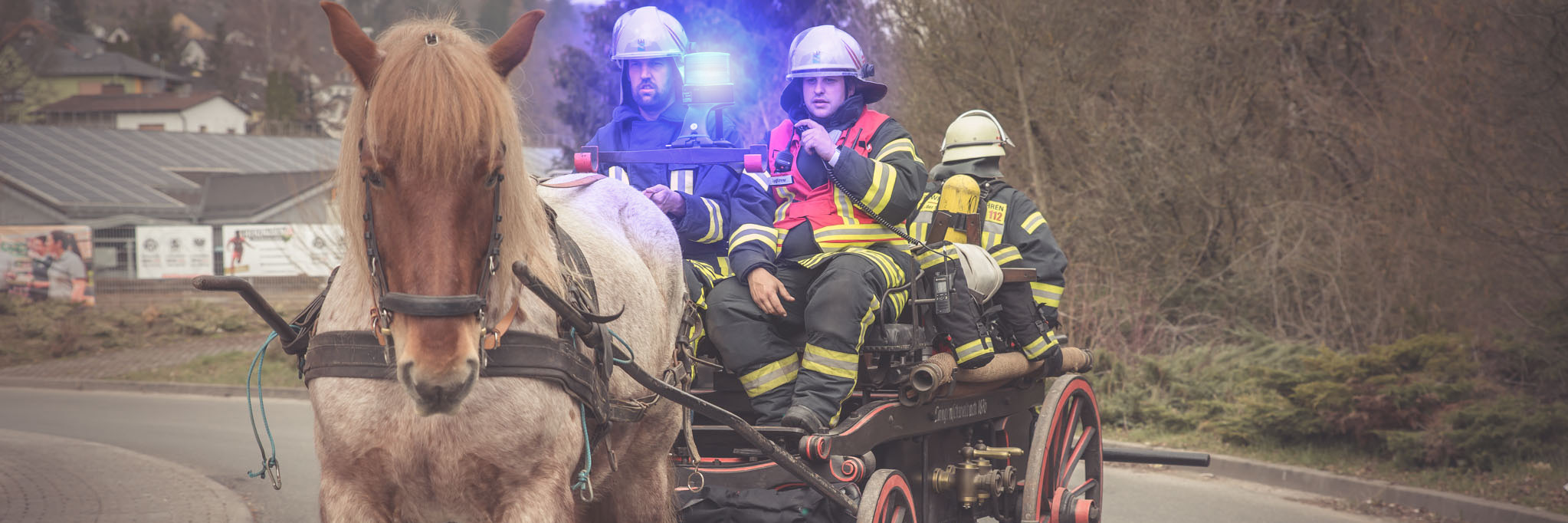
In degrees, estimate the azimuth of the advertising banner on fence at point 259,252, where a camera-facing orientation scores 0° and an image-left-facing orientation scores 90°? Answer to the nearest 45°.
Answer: approximately 0°

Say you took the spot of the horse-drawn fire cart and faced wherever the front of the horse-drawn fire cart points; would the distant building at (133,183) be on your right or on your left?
on your right

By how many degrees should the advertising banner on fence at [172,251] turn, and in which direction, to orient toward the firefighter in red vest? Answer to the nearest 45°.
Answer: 0° — it already faces them

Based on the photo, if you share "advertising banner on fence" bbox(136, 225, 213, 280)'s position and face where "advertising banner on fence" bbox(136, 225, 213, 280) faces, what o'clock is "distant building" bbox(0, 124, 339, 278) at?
The distant building is roughly at 6 o'clock from the advertising banner on fence.

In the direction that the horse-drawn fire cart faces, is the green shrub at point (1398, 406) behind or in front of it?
behind

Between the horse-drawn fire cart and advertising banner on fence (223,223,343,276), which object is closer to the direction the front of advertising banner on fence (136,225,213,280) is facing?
the horse-drawn fire cart

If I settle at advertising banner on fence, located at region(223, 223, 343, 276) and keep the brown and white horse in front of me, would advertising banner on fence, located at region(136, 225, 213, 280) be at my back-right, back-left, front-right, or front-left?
back-right

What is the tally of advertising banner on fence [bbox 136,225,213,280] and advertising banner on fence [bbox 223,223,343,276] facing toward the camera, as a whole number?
2

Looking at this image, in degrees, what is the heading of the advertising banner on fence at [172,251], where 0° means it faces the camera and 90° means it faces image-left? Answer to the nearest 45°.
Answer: approximately 0°
